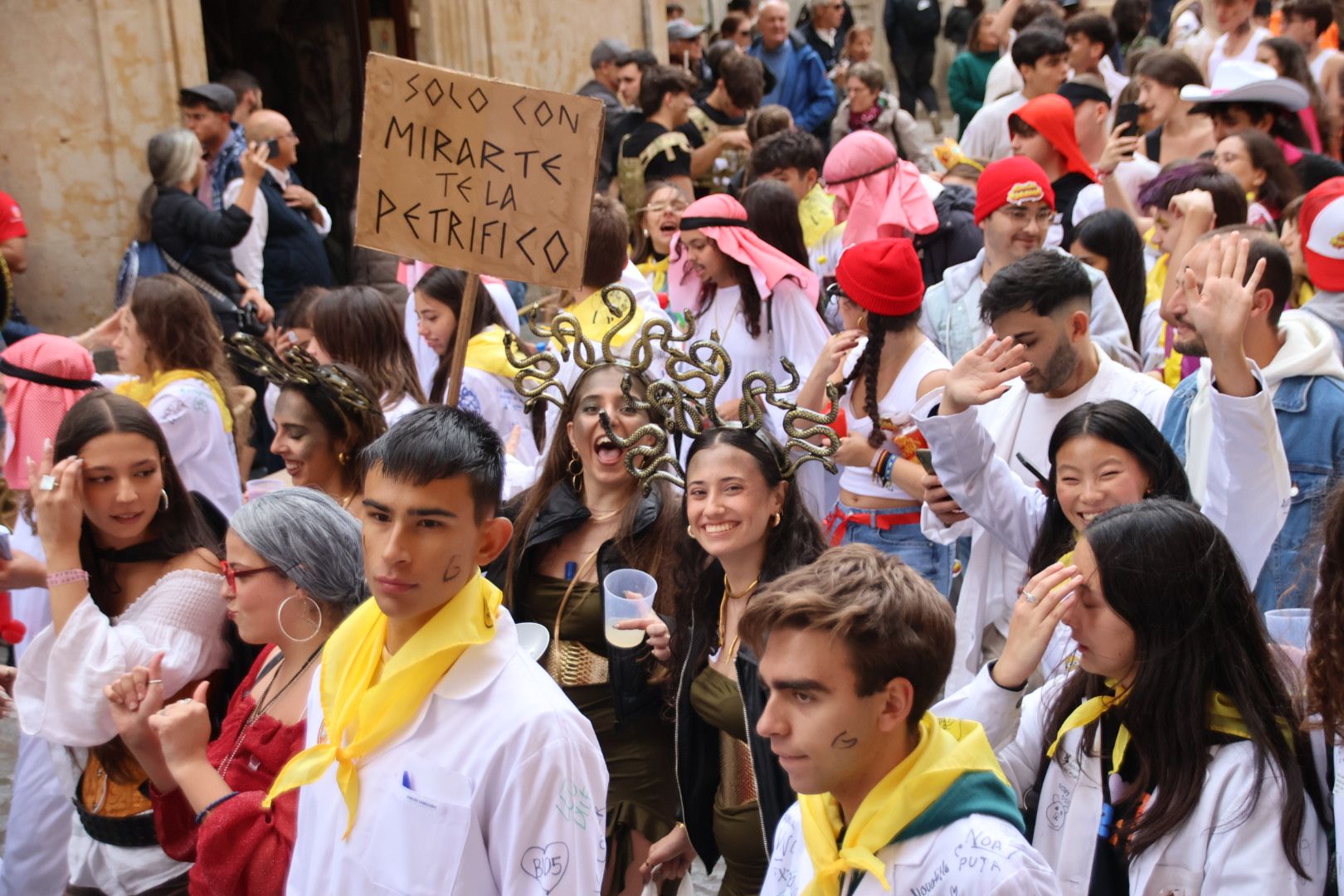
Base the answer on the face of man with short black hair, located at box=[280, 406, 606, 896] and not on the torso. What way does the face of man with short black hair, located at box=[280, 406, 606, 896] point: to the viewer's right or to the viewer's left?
to the viewer's left

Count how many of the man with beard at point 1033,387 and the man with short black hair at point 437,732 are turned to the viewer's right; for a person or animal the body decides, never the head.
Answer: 0

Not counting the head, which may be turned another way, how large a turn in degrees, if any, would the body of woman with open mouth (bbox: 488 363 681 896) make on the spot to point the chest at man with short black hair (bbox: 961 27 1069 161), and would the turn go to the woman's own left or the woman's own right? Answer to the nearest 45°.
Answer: approximately 135° to the woman's own left

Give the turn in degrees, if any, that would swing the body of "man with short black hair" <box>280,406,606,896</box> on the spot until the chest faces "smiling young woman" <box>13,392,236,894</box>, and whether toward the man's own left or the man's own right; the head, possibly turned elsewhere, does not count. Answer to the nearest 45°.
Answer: approximately 90° to the man's own right

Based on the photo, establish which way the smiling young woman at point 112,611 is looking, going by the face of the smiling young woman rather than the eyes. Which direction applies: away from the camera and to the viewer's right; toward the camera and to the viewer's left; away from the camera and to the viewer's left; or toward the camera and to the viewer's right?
toward the camera and to the viewer's right

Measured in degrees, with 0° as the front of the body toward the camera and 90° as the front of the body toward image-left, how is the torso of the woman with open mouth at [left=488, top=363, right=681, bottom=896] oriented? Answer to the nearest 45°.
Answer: approximately 0°

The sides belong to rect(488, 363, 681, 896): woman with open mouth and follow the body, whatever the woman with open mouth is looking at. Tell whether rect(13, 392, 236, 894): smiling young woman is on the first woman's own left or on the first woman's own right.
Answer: on the first woman's own right

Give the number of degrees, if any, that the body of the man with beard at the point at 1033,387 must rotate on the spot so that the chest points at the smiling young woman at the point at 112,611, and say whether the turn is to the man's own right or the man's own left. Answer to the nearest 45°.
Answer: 0° — they already face them

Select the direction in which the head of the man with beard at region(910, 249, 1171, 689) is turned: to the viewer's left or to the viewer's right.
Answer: to the viewer's left
